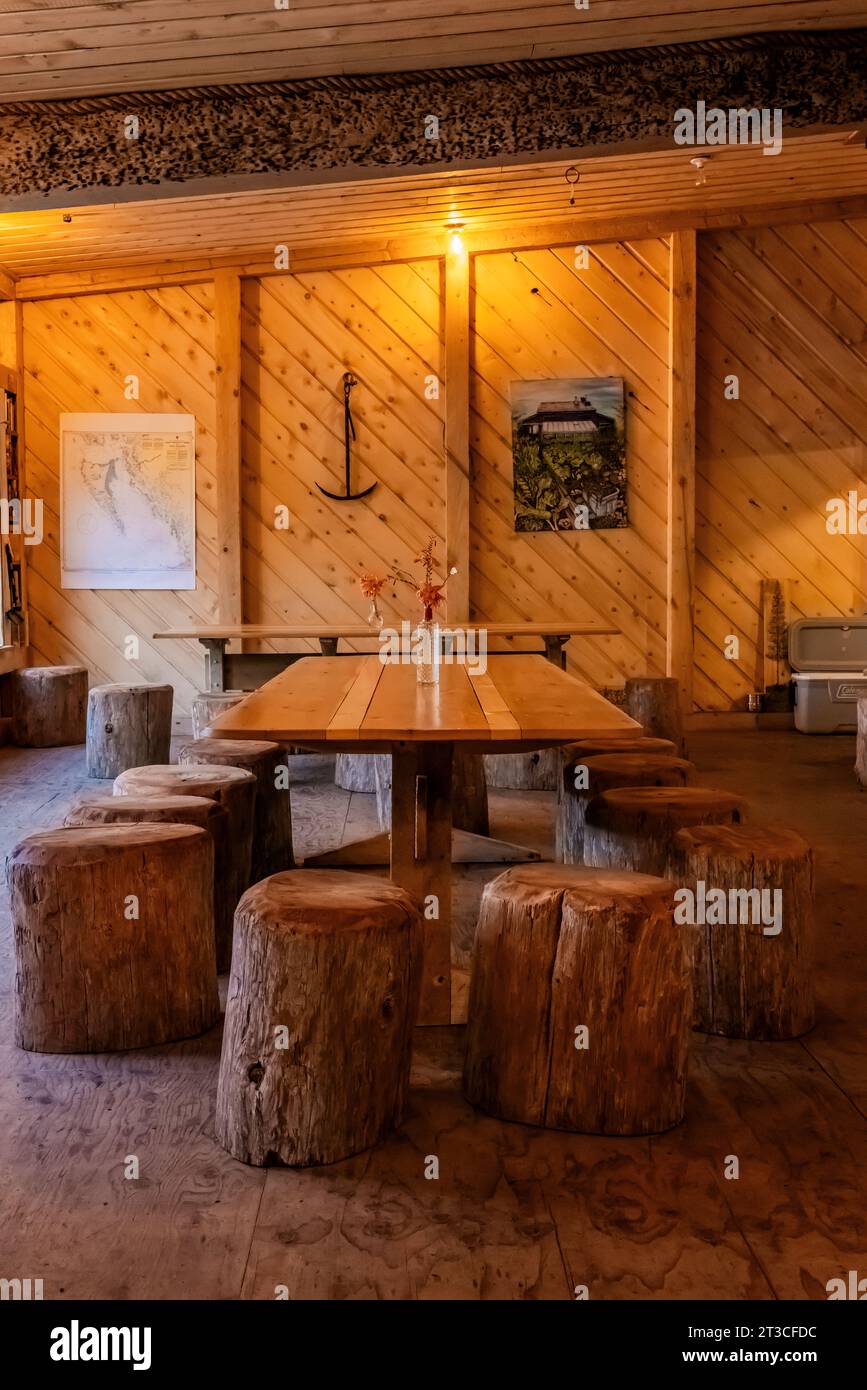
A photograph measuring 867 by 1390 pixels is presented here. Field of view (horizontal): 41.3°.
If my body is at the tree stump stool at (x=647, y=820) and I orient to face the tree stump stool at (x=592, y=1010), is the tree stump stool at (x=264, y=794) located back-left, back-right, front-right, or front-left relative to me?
back-right

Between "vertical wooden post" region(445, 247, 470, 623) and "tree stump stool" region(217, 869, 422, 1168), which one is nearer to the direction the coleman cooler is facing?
the tree stump stool

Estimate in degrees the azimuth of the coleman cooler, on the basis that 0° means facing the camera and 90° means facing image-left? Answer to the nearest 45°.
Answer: approximately 0°

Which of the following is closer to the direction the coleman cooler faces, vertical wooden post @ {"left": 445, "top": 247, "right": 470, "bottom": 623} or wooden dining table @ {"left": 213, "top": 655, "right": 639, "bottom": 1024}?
the wooden dining table

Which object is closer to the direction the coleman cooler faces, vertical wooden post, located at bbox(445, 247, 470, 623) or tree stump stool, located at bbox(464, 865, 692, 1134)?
the tree stump stool

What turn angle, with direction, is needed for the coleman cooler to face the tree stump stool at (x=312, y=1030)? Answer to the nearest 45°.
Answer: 0° — it already faces it

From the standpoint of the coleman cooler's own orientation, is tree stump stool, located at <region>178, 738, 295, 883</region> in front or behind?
in front

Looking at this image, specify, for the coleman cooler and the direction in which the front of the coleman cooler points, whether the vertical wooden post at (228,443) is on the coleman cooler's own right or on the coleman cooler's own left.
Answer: on the coleman cooler's own right

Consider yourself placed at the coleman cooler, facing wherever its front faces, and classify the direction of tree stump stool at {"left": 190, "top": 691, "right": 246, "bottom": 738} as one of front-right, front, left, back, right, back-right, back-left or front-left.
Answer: front-right

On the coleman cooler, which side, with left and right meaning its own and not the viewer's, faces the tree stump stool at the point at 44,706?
right

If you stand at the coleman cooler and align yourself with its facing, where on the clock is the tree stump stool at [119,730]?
The tree stump stool is roughly at 2 o'clock from the coleman cooler.

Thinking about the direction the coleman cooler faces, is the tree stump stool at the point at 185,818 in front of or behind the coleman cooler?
in front

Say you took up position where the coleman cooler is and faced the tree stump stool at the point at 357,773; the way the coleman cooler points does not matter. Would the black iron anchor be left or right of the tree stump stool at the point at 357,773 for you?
right
